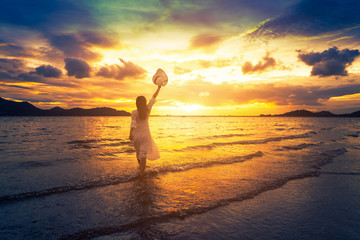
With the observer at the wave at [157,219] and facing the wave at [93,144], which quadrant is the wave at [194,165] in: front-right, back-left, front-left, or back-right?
front-right

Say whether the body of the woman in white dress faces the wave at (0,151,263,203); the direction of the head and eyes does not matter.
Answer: no

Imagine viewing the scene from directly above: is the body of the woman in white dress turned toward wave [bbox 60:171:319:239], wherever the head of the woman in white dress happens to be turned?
no

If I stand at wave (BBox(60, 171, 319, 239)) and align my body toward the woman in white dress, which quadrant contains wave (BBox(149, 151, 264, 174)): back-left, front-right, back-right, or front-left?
front-right

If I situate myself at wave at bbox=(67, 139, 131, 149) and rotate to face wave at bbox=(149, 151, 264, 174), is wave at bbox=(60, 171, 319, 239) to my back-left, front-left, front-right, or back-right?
front-right

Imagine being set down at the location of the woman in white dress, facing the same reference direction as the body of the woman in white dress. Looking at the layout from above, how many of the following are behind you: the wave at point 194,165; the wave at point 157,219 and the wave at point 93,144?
1

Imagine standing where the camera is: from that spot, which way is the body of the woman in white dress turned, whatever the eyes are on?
away from the camera

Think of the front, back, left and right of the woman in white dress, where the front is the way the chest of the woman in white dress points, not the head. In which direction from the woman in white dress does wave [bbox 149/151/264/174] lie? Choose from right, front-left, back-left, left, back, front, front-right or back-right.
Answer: front-right
